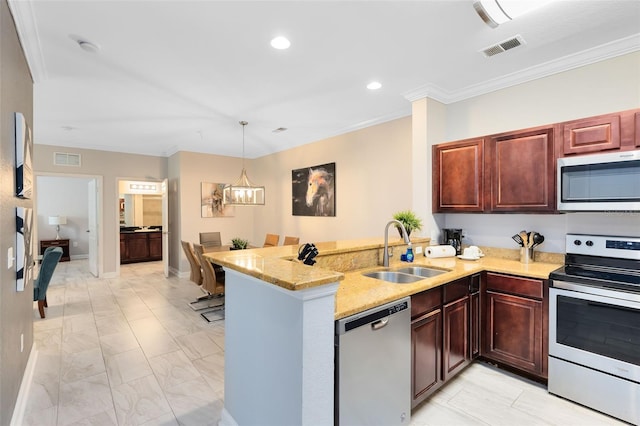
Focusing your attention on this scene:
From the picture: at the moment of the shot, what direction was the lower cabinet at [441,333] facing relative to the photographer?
facing the viewer and to the right of the viewer

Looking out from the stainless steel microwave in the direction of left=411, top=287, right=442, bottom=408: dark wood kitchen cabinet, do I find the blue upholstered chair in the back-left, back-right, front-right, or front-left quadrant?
front-right

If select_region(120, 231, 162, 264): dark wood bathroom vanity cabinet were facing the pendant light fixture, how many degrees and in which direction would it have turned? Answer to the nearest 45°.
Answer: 0° — it already faces it

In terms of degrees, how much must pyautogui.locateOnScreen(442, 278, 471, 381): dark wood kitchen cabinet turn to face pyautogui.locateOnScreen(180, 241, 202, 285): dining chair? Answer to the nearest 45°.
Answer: approximately 135° to its right

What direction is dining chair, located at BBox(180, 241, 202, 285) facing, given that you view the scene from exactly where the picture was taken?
facing to the right of the viewer

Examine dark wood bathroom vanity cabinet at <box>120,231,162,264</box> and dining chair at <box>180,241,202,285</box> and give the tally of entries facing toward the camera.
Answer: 1

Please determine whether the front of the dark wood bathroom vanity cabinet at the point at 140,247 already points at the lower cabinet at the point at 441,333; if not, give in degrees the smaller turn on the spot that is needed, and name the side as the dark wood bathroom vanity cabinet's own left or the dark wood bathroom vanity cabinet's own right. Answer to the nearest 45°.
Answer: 0° — it already faces it

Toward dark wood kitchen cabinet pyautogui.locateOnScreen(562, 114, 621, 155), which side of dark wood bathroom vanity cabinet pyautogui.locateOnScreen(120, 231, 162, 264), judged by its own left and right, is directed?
front

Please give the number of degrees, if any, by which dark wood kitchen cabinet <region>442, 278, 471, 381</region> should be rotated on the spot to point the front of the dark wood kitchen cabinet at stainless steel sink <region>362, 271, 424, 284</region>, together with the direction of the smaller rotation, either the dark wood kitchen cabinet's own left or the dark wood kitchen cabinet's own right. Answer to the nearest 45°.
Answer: approximately 135° to the dark wood kitchen cabinet's own right

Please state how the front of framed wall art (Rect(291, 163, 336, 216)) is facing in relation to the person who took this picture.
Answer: facing the viewer and to the left of the viewer

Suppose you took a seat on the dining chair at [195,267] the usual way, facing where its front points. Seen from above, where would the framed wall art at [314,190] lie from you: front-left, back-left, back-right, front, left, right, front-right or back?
front

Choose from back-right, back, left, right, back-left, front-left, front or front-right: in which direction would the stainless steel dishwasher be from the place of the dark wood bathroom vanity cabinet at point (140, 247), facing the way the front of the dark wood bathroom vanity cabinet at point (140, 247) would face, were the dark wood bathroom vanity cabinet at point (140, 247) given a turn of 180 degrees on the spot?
back

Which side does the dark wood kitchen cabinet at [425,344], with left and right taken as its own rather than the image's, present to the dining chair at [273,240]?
back

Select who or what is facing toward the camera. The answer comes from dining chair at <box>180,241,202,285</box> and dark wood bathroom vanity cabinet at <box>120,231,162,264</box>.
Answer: the dark wood bathroom vanity cabinet

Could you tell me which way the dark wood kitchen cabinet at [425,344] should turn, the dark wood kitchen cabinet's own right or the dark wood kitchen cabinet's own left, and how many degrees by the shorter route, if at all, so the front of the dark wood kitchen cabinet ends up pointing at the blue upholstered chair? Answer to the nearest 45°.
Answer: approximately 135° to the dark wood kitchen cabinet's own right

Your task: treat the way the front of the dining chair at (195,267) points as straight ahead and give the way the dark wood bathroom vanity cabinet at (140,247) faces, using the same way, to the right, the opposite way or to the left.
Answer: to the right

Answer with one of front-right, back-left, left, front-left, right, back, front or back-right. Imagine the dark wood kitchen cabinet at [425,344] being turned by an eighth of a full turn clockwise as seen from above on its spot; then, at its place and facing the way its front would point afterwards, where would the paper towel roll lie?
back

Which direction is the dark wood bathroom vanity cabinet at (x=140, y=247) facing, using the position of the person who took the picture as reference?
facing the viewer

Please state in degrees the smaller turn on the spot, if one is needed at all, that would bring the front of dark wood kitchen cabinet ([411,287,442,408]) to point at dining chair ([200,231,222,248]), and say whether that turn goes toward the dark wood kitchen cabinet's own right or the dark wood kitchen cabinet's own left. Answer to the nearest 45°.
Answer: approximately 180°
